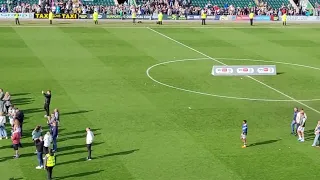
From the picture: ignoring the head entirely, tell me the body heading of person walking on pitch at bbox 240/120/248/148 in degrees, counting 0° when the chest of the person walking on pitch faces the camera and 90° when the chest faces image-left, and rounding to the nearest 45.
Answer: approximately 90°

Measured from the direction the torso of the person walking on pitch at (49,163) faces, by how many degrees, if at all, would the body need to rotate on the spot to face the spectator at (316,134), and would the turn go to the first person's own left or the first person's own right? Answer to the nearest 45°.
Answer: approximately 90° to the first person's own right

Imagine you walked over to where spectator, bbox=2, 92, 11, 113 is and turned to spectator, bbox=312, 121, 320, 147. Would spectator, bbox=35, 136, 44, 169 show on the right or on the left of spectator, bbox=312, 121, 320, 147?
right

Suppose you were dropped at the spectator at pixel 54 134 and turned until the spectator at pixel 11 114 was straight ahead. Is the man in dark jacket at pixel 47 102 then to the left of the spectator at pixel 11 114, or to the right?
right

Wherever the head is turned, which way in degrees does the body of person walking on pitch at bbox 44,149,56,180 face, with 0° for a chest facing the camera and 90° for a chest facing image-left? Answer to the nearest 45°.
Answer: approximately 180°

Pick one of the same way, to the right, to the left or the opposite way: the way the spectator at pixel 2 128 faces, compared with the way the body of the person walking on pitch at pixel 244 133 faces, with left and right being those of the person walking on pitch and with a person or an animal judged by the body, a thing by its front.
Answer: the opposite way

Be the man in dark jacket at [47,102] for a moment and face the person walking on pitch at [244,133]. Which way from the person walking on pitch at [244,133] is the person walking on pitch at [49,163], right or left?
right
